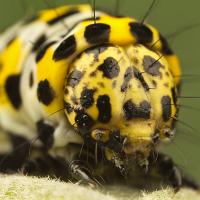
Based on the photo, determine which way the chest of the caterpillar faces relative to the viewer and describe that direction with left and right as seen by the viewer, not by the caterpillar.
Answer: facing the viewer and to the right of the viewer
